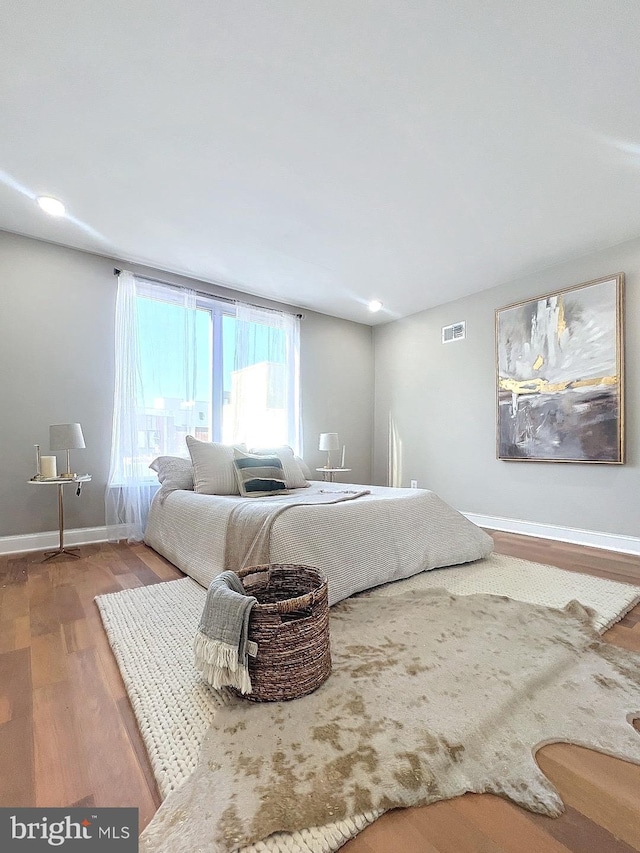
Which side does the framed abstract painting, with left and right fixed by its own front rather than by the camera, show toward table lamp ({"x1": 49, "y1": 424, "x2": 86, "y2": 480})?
front

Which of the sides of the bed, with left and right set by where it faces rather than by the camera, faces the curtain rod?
back

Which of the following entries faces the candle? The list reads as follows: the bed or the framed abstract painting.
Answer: the framed abstract painting

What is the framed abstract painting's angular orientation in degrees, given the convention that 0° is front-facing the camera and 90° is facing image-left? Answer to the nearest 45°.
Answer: approximately 45°

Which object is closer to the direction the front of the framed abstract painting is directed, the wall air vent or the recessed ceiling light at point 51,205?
the recessed ceiling light

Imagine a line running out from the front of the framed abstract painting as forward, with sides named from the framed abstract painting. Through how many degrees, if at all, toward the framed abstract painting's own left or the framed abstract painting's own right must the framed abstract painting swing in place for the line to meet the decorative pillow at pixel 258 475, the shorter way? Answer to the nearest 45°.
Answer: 0° — it already faces it

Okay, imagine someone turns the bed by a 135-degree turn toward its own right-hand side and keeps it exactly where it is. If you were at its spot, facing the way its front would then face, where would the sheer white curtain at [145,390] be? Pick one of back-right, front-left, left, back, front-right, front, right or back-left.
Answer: front-right

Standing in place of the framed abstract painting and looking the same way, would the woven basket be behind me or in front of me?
in front

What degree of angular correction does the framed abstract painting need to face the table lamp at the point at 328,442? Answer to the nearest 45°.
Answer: approximately 45° to its right

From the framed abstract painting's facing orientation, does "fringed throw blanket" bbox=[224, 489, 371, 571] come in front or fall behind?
in front

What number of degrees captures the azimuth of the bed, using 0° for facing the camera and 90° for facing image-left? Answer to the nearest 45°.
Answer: approximately 315°
